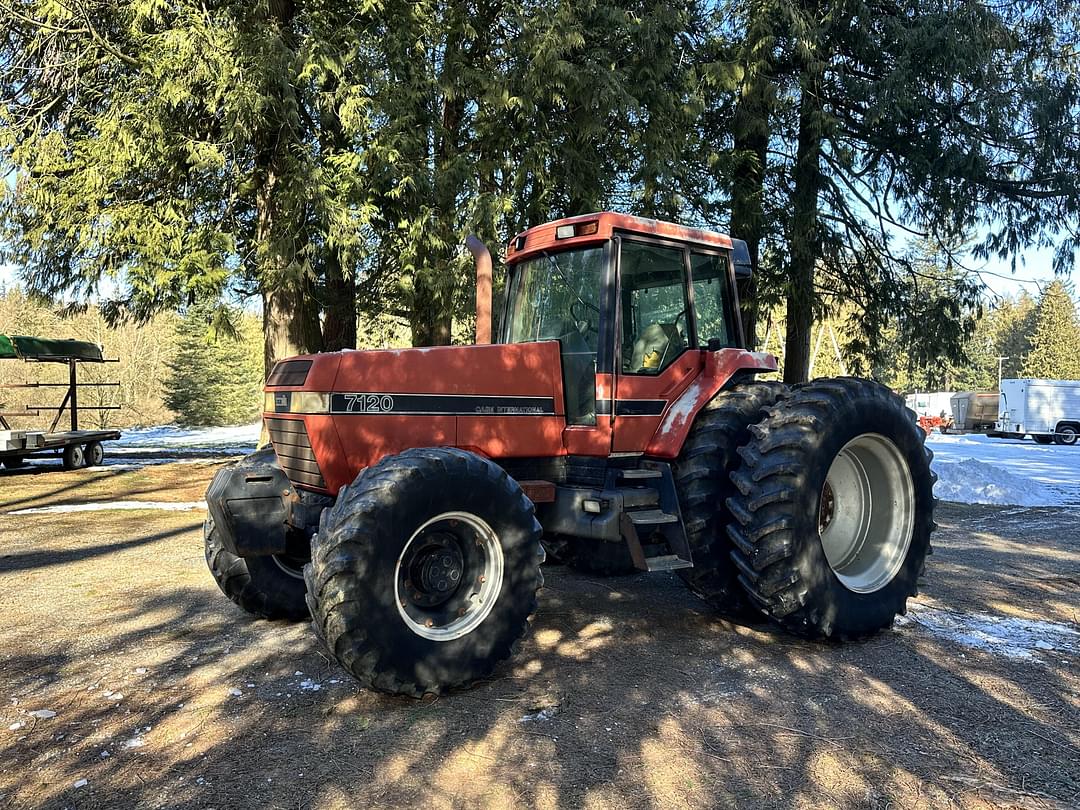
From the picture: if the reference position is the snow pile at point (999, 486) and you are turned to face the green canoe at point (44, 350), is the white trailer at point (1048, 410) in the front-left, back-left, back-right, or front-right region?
back-right

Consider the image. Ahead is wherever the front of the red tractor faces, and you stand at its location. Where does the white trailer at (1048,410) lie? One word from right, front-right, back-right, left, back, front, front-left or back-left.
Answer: back

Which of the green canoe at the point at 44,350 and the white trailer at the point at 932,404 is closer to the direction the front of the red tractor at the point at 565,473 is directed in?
the green canoe

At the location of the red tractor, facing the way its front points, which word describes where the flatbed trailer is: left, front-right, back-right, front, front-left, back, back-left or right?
right

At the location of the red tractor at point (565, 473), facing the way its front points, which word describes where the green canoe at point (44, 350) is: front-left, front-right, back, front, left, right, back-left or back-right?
right

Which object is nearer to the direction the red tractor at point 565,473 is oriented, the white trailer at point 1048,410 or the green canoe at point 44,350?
the green canoe

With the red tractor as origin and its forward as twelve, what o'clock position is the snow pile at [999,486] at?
The snow pile is roughly at 6 o'clock from the red tractor.

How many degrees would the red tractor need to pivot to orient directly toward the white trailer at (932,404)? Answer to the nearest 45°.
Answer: approximately 180°

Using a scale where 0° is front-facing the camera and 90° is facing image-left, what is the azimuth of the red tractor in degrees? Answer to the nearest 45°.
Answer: approximately 45°

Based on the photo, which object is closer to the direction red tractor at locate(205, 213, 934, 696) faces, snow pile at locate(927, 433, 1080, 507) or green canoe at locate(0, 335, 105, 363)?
the green canoe

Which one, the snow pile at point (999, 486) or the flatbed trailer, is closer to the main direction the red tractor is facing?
the flatbed trailer
